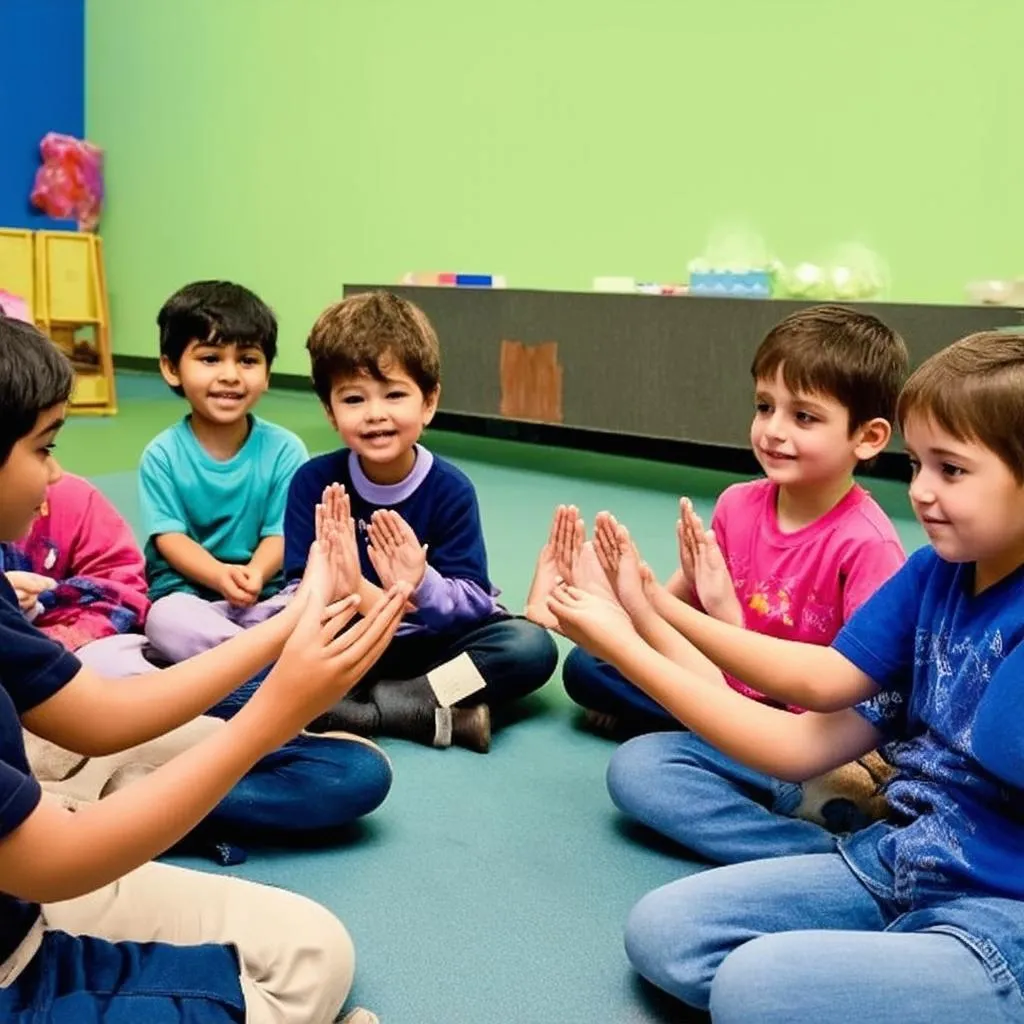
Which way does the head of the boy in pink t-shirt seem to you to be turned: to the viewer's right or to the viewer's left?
to the viewer's left

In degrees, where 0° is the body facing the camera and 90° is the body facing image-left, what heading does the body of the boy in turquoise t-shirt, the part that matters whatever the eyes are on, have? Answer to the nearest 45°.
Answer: approximately 0°

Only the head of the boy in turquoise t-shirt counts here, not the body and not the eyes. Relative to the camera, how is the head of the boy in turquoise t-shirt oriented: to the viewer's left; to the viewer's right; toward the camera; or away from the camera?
toward the camera

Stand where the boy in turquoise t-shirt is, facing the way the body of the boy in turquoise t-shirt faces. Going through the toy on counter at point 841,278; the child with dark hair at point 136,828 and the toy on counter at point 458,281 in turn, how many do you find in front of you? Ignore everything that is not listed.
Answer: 1

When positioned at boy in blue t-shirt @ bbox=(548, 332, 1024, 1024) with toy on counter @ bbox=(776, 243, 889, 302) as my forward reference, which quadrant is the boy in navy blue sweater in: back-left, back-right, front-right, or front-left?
front-left

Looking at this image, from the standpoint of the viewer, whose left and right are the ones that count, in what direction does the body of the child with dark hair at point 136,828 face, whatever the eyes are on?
facing to the right of the viewer

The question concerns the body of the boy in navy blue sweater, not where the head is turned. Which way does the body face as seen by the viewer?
toward the camera

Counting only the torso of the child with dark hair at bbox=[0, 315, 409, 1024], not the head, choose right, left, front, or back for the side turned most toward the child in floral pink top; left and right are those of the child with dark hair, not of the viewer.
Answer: left

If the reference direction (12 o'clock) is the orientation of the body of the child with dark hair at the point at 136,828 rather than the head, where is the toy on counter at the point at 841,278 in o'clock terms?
The toy on counter is roughly at 10 o'clock from the child with dark hair.

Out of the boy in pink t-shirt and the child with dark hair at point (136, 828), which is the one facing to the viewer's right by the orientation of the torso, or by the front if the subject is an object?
the child with dark hair

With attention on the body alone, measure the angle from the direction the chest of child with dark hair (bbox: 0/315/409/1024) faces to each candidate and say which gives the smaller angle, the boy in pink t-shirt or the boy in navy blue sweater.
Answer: the boy in pink t-shirt

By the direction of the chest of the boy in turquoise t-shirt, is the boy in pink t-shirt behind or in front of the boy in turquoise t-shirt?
in front

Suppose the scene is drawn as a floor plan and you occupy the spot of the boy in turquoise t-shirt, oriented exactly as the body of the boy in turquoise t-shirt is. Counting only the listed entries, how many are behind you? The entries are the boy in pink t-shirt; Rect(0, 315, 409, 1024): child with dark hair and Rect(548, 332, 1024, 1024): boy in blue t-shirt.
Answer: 0

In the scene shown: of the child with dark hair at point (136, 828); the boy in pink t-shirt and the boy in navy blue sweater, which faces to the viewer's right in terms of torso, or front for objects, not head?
the child with dark hair

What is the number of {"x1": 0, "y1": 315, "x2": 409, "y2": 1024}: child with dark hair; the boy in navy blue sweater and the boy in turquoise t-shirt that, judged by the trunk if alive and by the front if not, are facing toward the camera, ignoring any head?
2

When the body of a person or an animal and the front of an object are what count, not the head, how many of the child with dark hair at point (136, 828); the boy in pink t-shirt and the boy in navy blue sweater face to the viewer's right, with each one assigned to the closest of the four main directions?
1
